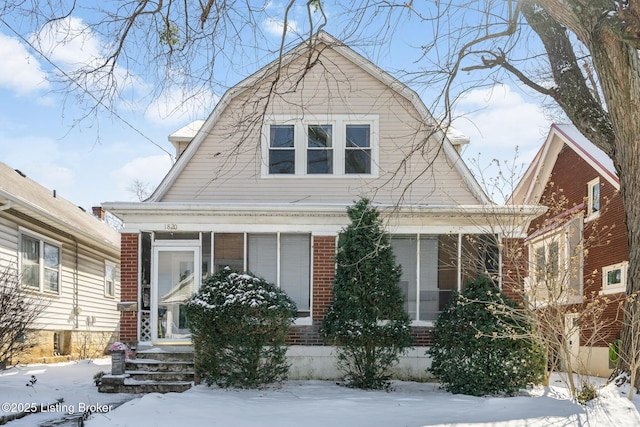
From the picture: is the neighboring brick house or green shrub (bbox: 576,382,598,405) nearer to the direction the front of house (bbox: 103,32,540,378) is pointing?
the green shrub

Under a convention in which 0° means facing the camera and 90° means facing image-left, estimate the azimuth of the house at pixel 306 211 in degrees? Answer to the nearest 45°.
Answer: approximately 0°

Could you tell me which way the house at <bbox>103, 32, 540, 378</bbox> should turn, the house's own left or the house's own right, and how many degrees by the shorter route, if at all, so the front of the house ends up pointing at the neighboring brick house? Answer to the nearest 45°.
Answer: approximately 135° to the house's own left

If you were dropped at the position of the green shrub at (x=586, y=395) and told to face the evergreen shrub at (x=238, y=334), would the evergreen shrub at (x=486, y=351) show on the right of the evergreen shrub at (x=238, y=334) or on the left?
right

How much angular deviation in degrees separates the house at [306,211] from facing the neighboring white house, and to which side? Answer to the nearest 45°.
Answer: approximately 135° to its right

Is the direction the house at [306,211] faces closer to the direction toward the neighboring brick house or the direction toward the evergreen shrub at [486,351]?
the evergreen shrub
